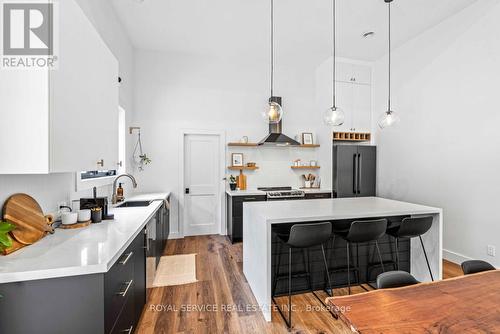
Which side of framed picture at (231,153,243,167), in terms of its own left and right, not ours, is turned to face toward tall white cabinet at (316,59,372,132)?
left

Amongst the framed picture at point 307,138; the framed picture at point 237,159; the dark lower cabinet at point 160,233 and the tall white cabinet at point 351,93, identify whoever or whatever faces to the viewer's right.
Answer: the dark lower cabinet

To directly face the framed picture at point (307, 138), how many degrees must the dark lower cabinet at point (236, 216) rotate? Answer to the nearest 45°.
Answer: approximately 135° to its left

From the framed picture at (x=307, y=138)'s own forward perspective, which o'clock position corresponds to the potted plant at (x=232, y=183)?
The potted plant is roughly at 2 o'clock from the framed picture.

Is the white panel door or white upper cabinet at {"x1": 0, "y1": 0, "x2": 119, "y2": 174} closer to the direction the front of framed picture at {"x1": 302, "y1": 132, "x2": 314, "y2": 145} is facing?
the white upper cabinet

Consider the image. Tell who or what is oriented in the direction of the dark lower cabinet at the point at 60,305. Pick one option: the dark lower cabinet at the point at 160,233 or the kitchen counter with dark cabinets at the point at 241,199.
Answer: the kitchen counter with dark cabinets
